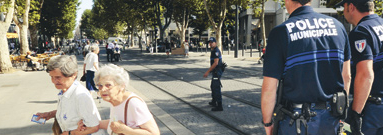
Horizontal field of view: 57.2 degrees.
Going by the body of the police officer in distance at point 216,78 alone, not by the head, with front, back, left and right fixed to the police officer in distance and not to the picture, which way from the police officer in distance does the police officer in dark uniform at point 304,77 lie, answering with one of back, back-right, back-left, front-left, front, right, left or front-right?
left

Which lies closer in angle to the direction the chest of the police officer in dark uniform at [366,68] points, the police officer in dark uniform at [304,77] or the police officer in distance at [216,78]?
the police officer in distance

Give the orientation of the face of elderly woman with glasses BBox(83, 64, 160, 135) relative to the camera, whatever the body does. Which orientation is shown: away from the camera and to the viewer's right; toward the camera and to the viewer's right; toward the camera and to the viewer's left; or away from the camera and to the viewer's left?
toward the camera and to the viewer's left

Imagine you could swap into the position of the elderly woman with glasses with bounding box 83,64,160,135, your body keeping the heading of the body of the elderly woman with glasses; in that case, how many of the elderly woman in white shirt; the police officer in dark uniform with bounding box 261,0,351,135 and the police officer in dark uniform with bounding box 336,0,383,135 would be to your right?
1

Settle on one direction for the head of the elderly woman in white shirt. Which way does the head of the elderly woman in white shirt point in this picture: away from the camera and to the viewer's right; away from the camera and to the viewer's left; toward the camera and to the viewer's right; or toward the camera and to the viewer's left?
toward the camera and to the viewer's left

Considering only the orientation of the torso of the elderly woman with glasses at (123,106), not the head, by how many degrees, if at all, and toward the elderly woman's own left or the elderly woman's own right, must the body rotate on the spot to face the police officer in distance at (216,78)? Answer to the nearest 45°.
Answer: approximately 180°

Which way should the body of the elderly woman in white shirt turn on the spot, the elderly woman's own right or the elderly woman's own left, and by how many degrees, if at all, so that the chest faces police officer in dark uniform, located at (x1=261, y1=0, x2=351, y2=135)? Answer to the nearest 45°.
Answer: approximately 90° to the elderly woman's own left

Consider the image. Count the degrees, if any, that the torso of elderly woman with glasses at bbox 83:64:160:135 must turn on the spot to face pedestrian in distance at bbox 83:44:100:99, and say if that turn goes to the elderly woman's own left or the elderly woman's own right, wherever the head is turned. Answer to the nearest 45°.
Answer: approximately 135° to the elderly woman's own right

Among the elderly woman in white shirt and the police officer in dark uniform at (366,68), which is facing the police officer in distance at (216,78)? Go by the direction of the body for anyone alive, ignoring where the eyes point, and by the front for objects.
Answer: the police officer in dark uniform

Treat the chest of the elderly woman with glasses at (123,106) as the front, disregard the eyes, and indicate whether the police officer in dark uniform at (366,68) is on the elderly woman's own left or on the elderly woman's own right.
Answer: on the elderly woman's own left

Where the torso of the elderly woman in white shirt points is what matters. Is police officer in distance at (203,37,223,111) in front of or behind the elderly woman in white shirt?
behind

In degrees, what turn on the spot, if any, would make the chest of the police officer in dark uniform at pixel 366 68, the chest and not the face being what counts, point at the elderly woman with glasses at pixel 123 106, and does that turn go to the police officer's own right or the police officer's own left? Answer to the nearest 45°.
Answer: approximately 90° to the police officer's own left

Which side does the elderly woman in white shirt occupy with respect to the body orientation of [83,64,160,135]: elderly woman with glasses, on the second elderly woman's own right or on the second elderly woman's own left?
on the second elderly woman's own right
